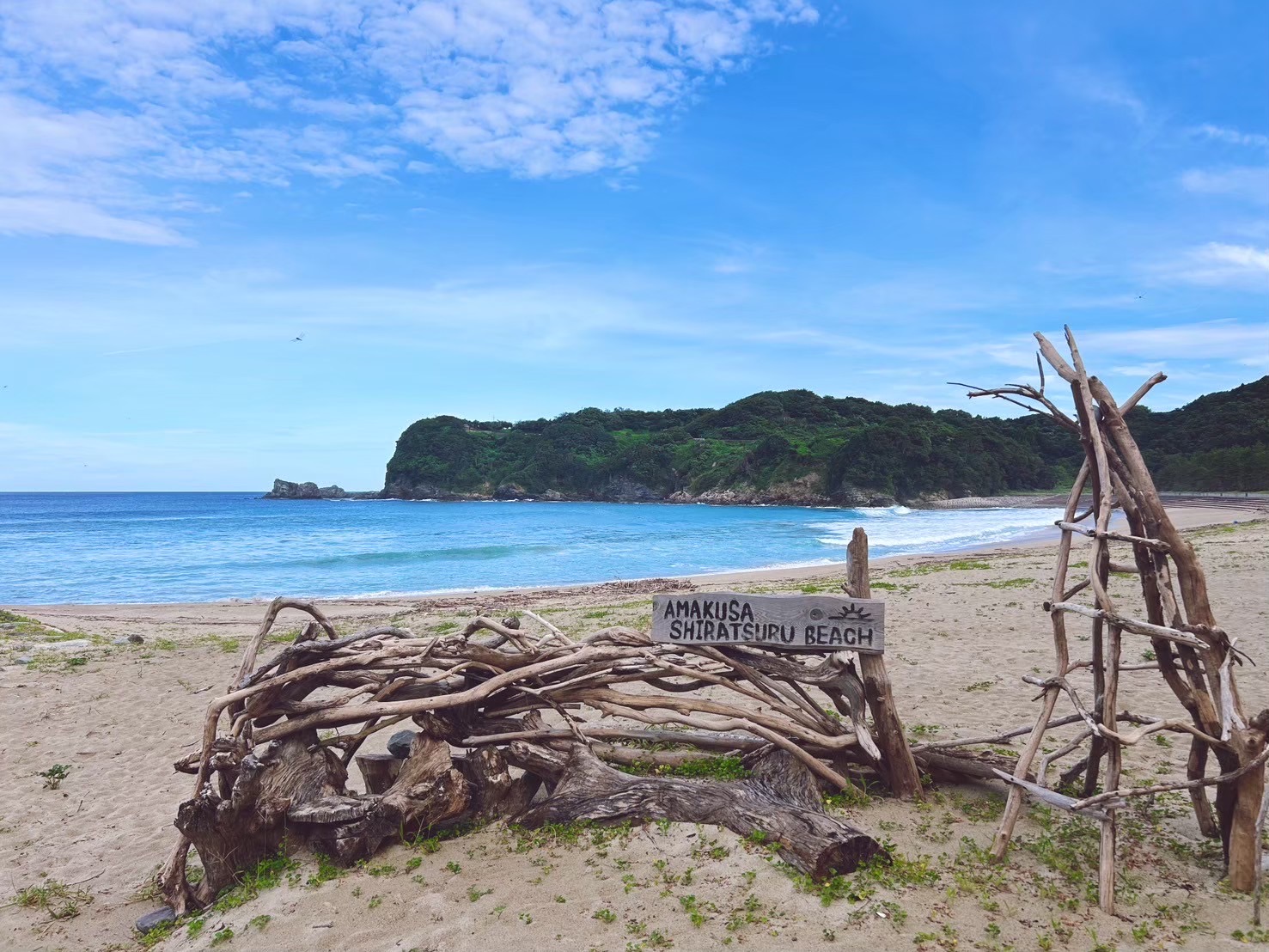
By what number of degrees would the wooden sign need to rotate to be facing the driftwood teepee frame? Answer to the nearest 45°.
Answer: approximately 90° to its left

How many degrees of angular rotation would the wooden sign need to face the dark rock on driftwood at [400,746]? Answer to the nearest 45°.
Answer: approximately 90° to its right

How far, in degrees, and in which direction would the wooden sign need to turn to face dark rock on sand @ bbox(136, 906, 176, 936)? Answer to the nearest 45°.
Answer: approximately 90° to its right

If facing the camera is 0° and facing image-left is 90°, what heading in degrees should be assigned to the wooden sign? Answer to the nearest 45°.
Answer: approximately 0°

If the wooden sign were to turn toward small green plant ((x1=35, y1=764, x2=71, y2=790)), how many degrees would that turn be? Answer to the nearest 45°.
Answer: approximately 90° to its right

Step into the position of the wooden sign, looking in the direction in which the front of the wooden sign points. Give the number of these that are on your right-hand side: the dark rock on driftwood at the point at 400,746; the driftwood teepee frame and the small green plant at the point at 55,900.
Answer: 2

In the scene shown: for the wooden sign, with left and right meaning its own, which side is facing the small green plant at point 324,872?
right
